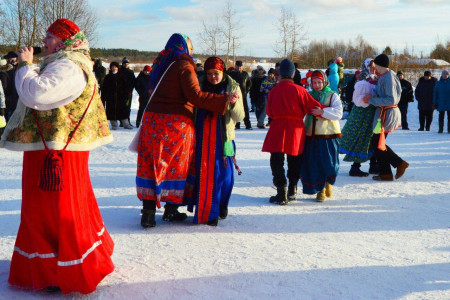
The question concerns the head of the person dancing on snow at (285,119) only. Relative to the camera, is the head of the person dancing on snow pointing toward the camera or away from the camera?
away from the camera

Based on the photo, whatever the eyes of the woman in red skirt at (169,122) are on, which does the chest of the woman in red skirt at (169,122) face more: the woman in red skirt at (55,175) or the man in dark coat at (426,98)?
the man in dark coat

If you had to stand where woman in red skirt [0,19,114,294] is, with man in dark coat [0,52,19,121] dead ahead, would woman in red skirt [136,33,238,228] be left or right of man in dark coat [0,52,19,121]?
right

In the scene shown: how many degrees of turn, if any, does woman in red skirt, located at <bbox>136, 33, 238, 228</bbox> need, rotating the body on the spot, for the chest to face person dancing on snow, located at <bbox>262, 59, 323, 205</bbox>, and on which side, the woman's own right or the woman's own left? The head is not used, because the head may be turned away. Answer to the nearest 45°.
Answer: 0° — they already face them

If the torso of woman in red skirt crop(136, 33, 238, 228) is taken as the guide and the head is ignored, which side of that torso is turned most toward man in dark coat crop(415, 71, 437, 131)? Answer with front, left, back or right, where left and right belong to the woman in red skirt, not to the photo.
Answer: front

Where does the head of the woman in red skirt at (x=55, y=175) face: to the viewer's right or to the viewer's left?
to the viewer's left

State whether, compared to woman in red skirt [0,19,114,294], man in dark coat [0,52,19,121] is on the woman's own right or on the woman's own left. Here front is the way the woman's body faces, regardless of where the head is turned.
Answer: on the woman's own right

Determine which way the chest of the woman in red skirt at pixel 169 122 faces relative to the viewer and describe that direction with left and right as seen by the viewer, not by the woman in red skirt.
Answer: facing away from the viewer and to the right of the viewer
